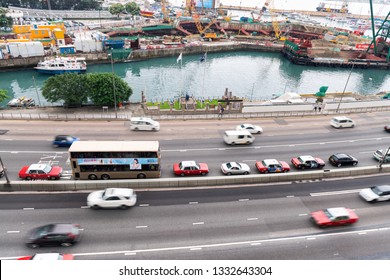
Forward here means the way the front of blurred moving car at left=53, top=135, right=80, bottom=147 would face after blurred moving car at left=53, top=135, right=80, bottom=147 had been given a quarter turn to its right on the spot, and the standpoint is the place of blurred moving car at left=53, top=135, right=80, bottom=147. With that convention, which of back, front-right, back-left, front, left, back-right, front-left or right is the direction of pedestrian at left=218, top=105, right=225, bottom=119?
left

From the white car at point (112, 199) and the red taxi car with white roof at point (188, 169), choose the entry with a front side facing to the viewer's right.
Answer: the red taxi car with white roof

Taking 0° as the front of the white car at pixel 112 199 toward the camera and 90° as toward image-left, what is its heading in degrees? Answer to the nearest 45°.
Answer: approximately 90°

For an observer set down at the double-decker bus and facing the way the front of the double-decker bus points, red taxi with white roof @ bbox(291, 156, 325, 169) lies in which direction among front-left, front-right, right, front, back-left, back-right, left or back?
front

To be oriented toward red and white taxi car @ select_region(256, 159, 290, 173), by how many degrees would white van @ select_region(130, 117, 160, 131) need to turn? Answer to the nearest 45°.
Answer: approximately 45° to its right

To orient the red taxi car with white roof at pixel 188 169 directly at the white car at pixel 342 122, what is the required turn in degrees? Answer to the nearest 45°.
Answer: approximately 45° to its left

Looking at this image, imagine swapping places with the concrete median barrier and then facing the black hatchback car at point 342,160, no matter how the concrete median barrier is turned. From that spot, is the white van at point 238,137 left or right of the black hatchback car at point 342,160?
left

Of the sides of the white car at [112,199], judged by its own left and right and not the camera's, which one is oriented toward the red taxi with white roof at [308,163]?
back

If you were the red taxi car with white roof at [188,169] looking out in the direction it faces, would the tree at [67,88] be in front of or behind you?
behind

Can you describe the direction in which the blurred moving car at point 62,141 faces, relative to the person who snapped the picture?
facing to the right of the viewer

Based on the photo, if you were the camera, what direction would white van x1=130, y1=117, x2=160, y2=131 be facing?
facing to the right of the viewer

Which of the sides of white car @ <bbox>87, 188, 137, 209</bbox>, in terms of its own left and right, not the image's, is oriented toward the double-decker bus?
right

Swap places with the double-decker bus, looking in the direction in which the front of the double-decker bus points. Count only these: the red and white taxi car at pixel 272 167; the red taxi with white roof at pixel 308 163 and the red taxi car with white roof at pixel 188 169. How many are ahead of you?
3

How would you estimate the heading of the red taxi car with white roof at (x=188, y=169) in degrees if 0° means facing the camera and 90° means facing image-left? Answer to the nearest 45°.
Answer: approximately 270°

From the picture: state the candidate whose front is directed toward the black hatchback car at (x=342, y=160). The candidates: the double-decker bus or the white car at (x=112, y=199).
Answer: the double-decker bus

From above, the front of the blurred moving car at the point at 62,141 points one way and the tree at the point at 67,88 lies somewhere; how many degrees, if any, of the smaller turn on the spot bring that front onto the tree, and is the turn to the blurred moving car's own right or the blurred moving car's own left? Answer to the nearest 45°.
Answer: approximately 90° to the blurred moving car's own left
